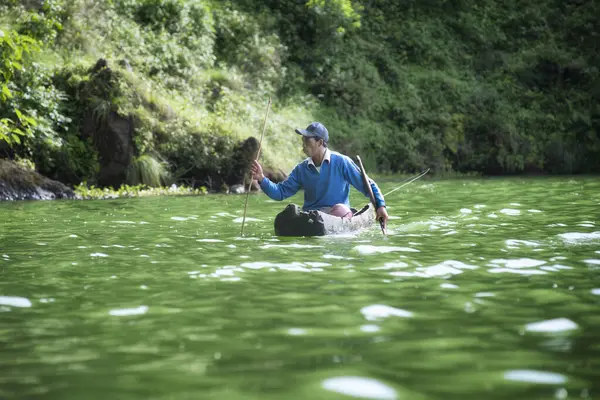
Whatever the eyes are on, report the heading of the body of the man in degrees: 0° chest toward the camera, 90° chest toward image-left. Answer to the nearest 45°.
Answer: approximately 45°

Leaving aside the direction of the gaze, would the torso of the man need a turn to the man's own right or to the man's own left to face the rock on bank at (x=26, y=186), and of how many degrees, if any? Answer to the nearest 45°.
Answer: approximately 90° to the man's own right

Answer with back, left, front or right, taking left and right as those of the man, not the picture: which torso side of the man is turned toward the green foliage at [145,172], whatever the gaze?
right
